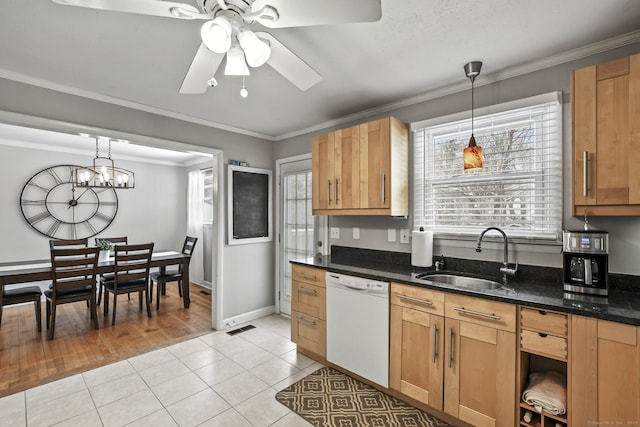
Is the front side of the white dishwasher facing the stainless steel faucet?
no

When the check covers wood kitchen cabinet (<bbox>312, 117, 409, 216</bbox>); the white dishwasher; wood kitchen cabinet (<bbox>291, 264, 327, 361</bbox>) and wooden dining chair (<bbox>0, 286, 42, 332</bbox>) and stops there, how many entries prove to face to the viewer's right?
1

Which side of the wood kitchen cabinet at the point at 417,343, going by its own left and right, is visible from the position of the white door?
right

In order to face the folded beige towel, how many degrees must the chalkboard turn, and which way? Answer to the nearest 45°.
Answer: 0° — it already faces it

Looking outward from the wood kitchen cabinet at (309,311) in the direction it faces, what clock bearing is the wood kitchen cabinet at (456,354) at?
the wood kitchen cabinet at (456,354) is roughly at 9 o'clock from the wood kitchen cabinet at (309,311).

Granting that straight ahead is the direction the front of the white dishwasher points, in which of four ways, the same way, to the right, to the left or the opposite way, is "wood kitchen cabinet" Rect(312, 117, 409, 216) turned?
the same way

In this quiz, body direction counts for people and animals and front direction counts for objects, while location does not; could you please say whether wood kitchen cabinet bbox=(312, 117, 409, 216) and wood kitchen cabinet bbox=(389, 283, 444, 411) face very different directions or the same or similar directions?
same or similar directions

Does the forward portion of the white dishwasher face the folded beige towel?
no

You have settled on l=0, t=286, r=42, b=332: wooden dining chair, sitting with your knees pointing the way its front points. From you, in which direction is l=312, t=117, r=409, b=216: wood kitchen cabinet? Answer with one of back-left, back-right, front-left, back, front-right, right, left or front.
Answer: front-right

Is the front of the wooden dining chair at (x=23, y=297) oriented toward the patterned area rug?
no

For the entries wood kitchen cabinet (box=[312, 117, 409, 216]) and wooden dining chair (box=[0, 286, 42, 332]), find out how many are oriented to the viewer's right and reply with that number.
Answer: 1

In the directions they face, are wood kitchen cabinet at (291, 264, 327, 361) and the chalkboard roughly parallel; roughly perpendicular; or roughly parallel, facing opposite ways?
roughly perpendicular

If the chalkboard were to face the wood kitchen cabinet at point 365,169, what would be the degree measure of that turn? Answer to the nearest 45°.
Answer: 0° — it already faces it

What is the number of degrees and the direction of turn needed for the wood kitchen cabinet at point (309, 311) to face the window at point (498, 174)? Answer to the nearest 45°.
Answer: approximately 135° to its left

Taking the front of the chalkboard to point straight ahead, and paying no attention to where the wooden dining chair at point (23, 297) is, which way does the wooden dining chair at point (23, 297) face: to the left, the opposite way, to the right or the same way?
to the left

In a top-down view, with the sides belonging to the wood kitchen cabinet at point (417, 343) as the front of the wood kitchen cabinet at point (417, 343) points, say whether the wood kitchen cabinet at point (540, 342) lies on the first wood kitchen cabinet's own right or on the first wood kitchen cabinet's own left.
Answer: on the first wood kitchen cabinet's own left

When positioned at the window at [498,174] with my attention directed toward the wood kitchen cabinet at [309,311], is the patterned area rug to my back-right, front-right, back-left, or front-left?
front-left

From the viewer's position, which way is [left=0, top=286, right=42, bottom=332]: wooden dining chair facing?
facing to the right of the viewer
